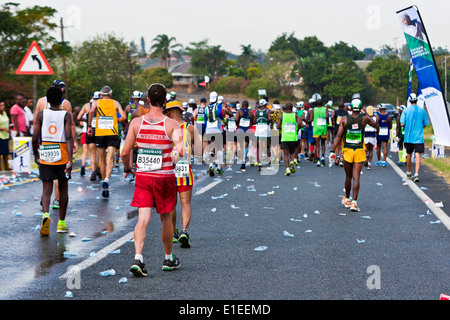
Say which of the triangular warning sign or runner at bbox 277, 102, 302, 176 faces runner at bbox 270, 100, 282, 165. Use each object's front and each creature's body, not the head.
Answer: runner at bbox 277, 102, 302, 176

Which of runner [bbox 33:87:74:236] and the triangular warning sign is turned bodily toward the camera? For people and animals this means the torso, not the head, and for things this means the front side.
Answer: the triangular warning sign

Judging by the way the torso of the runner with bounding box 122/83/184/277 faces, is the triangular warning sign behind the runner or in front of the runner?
in front

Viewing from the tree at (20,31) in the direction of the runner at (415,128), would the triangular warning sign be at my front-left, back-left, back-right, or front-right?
front-right

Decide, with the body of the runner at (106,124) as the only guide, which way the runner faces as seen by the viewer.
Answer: away from the camera

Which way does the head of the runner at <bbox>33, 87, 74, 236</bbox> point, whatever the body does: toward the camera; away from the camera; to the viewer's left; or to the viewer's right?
away from the camera

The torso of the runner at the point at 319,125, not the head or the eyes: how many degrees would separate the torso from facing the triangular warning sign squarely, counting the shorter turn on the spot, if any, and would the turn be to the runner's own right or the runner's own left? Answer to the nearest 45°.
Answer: approximately 135° to the runner's own left

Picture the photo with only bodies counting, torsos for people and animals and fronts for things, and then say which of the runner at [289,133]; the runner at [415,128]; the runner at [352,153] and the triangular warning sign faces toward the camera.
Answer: the triangular warning sign

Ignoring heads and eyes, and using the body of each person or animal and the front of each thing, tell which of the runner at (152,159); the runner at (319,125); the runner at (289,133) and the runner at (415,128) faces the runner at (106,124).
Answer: the runner at (152,159)

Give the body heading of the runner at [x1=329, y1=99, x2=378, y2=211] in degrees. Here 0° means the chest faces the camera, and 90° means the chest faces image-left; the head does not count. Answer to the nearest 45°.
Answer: approximately 180°

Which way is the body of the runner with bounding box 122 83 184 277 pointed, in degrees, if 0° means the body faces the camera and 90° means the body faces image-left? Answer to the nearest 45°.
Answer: approximately 180°

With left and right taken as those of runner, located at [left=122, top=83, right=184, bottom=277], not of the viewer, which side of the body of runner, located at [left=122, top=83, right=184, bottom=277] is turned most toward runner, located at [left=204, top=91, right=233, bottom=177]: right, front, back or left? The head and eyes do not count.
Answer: front

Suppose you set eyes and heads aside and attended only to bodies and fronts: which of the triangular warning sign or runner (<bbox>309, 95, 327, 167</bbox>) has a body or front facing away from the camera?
the runner

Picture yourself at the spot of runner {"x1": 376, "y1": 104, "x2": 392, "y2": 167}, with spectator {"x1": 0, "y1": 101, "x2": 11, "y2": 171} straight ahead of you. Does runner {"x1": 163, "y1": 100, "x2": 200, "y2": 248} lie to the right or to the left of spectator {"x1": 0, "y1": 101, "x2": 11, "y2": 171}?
left

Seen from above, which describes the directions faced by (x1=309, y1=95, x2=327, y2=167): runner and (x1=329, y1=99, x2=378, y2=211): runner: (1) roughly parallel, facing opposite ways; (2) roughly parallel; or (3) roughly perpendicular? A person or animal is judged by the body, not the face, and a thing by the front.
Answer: roughly parallel

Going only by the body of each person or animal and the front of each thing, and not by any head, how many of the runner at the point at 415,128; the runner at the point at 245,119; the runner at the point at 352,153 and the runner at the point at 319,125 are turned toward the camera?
0

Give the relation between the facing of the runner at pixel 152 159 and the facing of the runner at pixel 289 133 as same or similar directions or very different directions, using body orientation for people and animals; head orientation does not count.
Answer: same or similar directions

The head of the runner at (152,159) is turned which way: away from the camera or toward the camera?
away from the camera

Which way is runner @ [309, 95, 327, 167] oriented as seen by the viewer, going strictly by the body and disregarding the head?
away from the camera

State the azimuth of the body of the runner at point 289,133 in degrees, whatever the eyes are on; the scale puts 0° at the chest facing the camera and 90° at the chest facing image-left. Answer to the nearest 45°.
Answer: approximately 180°
